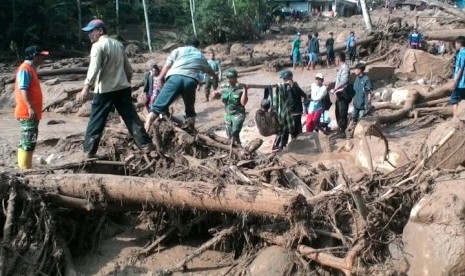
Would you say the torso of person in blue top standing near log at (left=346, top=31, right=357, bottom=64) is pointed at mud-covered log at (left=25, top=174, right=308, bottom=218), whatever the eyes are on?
yes

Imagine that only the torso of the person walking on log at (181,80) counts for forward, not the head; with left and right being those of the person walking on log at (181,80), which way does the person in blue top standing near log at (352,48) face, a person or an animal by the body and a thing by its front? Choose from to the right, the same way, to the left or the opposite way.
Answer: the opposite way

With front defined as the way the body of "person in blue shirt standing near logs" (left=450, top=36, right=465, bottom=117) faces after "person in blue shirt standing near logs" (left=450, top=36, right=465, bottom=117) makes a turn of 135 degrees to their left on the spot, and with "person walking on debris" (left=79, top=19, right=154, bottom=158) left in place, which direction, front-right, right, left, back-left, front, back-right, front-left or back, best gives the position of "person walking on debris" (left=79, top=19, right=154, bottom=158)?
right

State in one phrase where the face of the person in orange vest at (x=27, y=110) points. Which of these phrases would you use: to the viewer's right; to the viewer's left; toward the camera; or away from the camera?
to the viewer's right

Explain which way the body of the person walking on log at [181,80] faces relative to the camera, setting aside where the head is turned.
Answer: away from the camera

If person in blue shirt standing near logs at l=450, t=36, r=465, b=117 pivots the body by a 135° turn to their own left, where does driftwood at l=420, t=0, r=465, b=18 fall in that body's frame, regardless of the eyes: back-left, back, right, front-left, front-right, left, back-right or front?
back-left

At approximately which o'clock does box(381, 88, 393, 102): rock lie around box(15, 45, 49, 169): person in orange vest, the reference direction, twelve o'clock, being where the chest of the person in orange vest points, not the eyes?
The rock is roughly at 11 o'clock from the person in orange vest.
